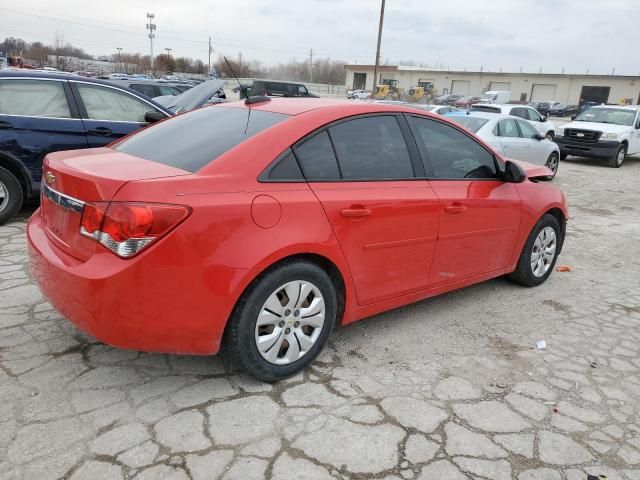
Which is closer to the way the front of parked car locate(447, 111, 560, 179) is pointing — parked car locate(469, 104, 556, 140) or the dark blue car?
the parked car

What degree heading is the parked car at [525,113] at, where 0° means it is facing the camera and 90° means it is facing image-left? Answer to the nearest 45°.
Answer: approximately 225°

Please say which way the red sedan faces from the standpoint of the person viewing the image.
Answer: facing away from the viewer and to the right of the viewer

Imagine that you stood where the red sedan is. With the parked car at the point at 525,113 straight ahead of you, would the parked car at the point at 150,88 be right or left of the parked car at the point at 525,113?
left

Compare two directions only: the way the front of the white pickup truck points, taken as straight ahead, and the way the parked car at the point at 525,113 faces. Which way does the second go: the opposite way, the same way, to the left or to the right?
the opposite way

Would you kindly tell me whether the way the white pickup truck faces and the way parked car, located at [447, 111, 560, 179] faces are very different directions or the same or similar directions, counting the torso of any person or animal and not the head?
very different directions

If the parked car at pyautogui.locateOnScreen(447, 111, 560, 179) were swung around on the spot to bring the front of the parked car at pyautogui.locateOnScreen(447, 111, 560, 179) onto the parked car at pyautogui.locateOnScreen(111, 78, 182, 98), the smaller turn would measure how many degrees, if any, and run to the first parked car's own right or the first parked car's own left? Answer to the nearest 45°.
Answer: approximately 135° to the first parked car's own left

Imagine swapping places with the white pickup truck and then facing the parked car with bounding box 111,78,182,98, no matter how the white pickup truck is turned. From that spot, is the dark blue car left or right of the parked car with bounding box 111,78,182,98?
left

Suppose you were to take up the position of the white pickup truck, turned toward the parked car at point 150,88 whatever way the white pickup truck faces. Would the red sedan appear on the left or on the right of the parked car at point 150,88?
left

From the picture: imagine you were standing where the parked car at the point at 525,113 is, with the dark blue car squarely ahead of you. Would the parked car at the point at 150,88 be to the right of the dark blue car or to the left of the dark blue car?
right

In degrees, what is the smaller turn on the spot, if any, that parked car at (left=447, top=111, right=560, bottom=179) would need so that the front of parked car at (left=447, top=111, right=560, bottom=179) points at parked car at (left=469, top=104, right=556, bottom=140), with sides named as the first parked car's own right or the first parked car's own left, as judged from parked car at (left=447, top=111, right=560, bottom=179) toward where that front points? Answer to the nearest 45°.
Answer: approximately 45° to the first parked car's own left
